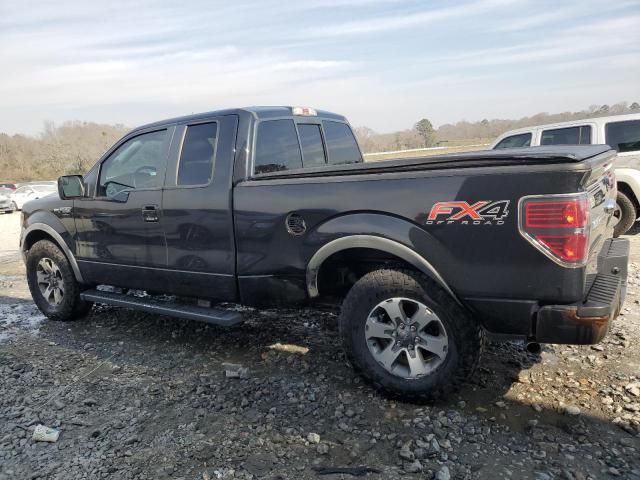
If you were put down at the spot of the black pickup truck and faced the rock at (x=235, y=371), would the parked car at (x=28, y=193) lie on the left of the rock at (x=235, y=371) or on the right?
right

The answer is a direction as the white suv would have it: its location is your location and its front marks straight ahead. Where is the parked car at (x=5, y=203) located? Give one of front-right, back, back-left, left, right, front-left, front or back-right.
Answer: front-left

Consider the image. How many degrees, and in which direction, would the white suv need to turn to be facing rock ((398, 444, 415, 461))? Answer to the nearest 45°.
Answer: approximately 135° to its left

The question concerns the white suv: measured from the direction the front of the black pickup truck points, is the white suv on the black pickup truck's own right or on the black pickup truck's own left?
on the black pickup truck's own right

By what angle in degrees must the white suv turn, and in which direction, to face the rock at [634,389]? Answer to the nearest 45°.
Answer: approximately 135° to its left

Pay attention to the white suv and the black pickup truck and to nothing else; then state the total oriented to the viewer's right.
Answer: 0

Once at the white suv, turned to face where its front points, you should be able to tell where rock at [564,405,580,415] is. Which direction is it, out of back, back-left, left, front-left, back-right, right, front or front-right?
back-left

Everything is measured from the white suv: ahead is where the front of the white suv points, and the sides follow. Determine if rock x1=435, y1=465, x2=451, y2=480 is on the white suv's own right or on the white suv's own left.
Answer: on the white suv's own left

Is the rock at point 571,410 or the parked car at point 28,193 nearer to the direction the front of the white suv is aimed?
the parked car

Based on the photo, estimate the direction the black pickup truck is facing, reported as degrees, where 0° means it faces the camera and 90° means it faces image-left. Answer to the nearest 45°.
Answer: approximately 135°

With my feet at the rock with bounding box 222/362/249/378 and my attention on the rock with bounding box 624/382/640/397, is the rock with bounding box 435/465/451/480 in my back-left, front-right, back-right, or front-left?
front-right

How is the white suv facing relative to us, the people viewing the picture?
facing away from the viewer and to the left of the viewer

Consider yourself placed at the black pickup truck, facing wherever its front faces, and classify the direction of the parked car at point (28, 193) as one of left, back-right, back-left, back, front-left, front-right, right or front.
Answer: front
